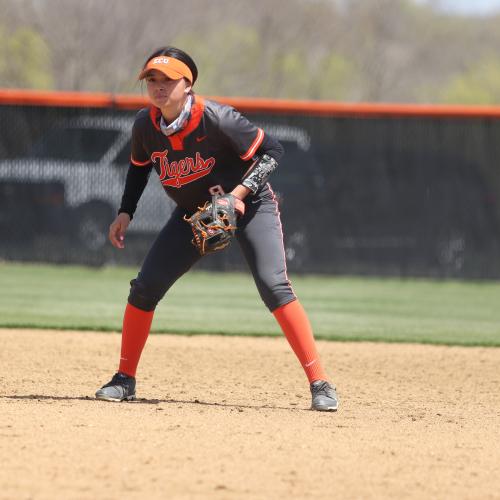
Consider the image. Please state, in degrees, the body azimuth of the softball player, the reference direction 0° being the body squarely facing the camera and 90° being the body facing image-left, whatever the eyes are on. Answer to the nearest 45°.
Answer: approximately 45°

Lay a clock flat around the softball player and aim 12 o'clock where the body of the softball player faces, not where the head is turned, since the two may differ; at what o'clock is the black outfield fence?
The black outfield fence is roughly at 5 o'clock from the softball player.
